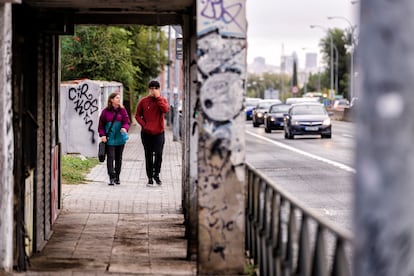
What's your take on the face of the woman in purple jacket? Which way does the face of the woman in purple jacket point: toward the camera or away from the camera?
toward the camera

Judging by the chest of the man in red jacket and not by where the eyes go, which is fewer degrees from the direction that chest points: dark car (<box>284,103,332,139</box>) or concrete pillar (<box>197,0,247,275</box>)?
the concrete pillar

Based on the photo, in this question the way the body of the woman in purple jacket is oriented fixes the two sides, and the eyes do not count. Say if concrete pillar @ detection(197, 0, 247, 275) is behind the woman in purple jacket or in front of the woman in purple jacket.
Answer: in front

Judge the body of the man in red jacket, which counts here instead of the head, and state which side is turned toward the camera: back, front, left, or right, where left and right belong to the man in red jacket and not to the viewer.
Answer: front

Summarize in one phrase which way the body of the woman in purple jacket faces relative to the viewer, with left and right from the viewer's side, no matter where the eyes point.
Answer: facing the viewer

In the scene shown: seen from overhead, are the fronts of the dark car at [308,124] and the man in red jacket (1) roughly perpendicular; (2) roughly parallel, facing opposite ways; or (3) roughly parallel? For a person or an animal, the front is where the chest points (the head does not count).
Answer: roughly parallel

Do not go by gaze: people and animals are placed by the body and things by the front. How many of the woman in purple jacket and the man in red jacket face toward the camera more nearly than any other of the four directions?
2

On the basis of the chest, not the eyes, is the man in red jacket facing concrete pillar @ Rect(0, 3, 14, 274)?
yes

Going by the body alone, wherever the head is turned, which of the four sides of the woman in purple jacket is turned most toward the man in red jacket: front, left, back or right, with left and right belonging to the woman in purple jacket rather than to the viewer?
left

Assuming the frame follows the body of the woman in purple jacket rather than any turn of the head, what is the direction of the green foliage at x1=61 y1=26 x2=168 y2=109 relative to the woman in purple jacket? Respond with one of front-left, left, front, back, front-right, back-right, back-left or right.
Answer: back

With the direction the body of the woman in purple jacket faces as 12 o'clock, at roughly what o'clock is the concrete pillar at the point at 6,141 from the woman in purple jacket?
The concrete pillar is roughly at 12 o'clock from the woman in purple jacket.

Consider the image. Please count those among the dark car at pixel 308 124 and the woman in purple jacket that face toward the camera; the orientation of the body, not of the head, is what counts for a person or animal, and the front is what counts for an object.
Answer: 2

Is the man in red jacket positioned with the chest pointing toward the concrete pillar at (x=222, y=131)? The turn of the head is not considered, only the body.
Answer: yes

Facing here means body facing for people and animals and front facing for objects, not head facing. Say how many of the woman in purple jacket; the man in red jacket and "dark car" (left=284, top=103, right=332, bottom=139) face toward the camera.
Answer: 3

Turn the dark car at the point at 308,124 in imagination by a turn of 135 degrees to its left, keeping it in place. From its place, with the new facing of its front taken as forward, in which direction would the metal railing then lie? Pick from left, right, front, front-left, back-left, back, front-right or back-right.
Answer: back-right
